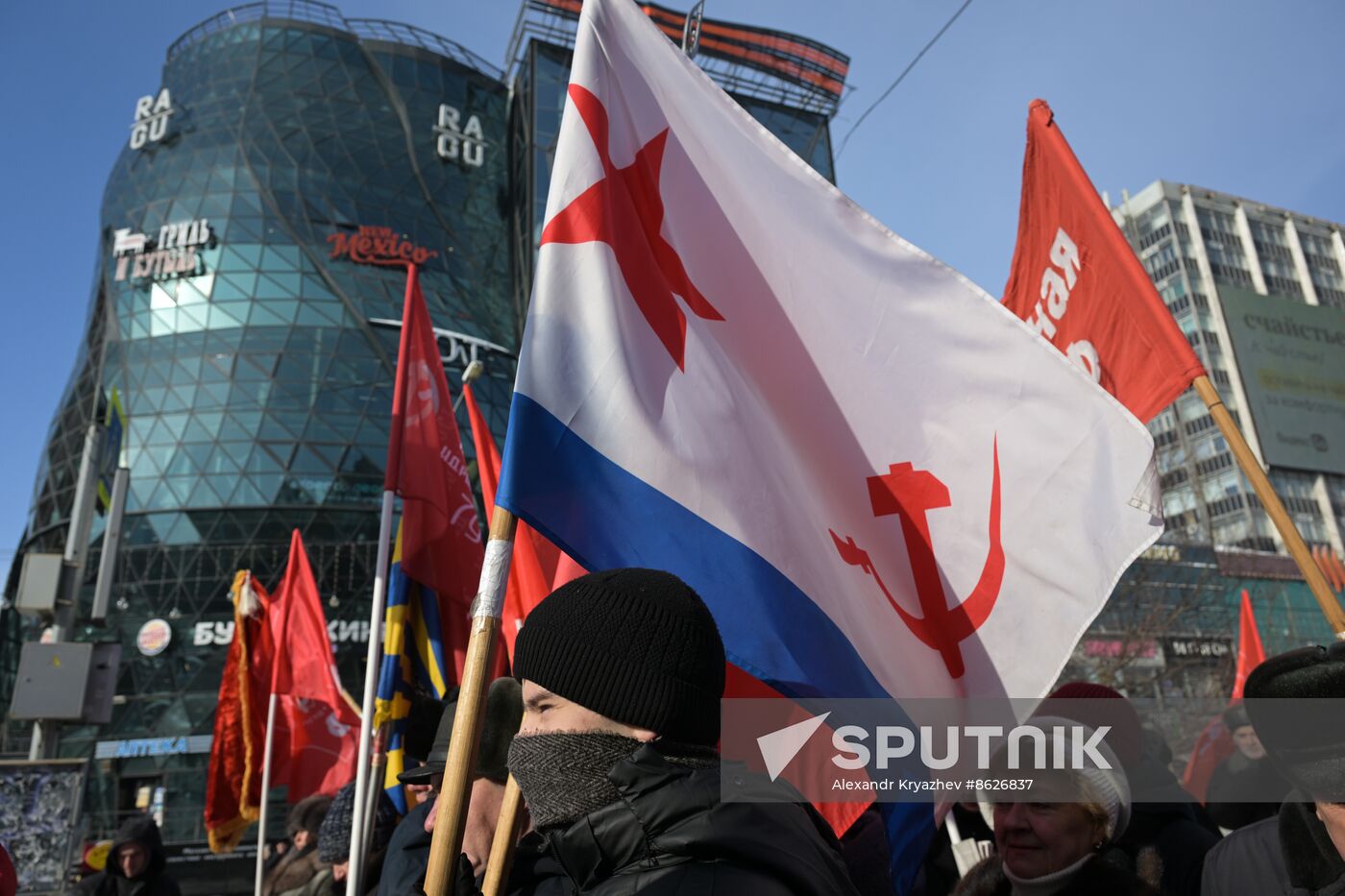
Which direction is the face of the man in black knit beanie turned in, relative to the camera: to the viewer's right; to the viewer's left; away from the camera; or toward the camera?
to the viewer's left

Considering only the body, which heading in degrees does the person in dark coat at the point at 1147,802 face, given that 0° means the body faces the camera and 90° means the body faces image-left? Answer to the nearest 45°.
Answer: approximately 90°

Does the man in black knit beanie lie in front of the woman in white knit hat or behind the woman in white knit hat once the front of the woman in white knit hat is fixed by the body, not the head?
in front

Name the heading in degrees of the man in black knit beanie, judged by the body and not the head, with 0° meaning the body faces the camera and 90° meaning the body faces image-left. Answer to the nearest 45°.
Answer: approximately 90°

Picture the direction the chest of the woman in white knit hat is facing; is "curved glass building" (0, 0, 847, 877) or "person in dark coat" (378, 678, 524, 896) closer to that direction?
the person in dark coat
